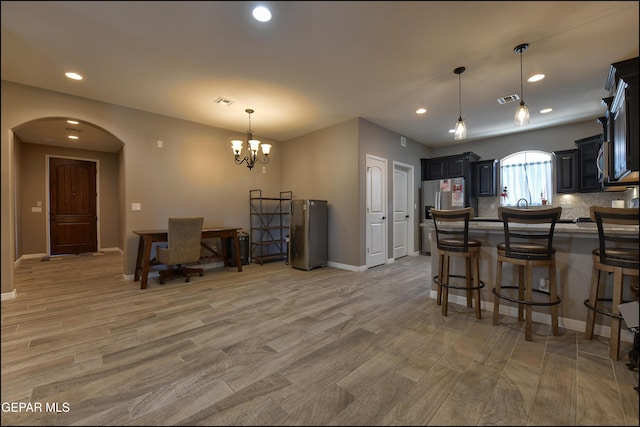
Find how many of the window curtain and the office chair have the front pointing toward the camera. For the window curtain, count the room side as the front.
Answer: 1

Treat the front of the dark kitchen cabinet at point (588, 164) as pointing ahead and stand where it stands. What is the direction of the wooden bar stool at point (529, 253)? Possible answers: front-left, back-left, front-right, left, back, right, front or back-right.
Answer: front-left

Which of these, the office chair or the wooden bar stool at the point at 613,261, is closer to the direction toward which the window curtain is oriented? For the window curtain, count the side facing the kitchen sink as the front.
the wooden bar stool

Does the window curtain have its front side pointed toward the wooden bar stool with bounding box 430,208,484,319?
yes

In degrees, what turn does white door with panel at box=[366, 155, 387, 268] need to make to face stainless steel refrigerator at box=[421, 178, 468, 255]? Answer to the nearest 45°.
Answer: approximately 90° to its left

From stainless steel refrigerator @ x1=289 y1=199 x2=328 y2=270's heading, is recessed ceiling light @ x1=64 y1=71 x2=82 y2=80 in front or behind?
in front

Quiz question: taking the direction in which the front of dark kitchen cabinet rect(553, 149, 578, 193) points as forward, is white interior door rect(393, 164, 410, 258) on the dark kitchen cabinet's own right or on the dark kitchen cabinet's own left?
on the dark kitchen cabinet's own right

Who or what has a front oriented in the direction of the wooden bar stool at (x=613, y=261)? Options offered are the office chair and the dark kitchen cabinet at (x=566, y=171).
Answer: the dark kitchen cabinet

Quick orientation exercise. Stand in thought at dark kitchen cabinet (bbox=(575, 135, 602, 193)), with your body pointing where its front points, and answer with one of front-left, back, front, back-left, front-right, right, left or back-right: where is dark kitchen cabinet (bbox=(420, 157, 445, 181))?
front-right

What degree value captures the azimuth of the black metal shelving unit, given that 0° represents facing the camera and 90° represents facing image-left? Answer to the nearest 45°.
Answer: approximately 315°

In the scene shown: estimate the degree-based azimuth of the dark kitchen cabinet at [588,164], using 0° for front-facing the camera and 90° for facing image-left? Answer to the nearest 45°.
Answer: approximately 45°

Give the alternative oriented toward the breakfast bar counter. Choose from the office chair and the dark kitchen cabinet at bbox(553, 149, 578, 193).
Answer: the dark kitchen cabinet
